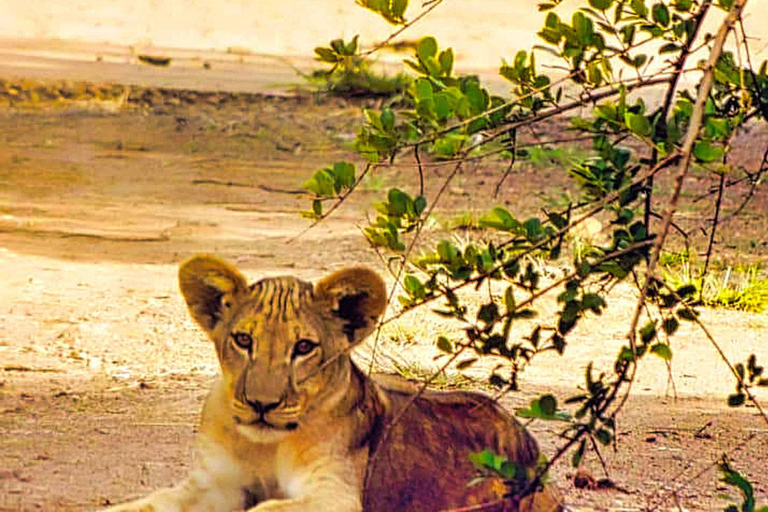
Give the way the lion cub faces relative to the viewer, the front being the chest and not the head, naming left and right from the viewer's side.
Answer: facing the viewer and to the left of the viewer

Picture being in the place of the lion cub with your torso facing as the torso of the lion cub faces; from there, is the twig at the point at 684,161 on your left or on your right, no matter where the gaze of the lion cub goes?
on your left
